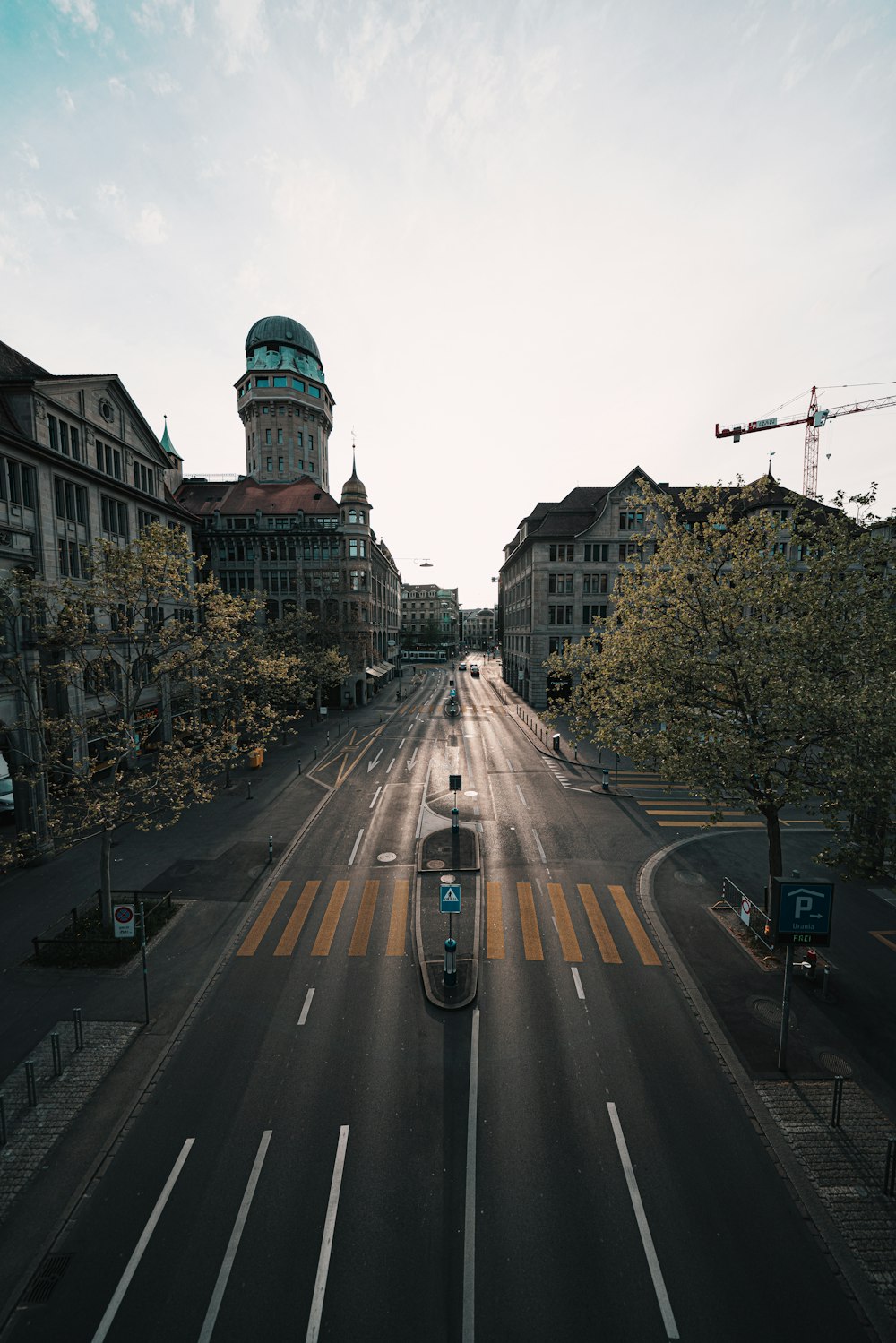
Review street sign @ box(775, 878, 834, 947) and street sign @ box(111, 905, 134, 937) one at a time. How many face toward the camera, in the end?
2

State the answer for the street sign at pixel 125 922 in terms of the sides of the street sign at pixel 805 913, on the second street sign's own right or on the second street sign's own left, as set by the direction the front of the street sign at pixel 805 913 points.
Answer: on the second street sign's own right

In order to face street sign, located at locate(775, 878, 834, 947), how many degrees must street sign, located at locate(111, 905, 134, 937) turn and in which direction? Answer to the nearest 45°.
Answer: approximately 45° to its left

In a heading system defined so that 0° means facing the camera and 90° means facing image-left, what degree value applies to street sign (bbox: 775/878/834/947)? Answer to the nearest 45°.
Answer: approximately 0°

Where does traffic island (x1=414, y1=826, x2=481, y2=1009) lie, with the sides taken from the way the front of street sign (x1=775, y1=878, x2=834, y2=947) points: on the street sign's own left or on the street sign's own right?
on the street sign's own right
